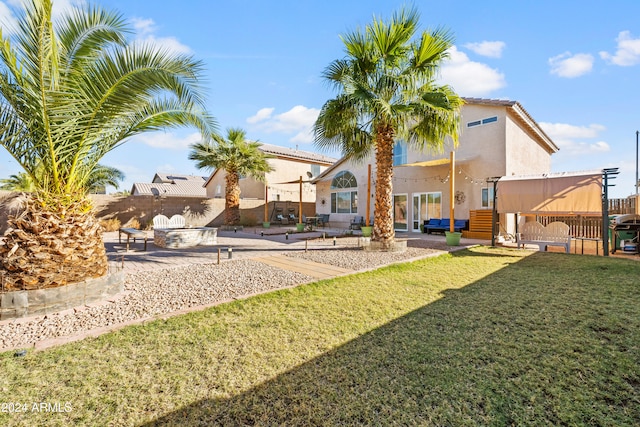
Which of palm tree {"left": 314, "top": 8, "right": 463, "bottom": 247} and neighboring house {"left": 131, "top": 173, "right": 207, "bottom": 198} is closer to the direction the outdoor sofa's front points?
the palm tree

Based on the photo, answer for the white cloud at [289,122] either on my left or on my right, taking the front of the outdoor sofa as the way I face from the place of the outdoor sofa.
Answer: on my right

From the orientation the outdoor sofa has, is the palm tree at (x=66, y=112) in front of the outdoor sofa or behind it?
in front

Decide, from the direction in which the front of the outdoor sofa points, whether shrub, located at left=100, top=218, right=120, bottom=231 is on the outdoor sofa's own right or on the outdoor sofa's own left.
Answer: on the outdoor sofa's own right

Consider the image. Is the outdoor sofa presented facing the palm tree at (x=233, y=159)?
no

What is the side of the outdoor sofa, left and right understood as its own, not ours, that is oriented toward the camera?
front

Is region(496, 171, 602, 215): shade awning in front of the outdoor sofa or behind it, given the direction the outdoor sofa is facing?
in front

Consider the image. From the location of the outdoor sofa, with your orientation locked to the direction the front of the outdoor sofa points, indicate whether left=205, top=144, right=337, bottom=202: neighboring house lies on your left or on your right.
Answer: on your right

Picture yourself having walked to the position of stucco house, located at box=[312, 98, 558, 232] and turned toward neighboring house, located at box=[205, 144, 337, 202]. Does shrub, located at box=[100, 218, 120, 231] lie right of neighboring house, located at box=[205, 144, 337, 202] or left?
left
